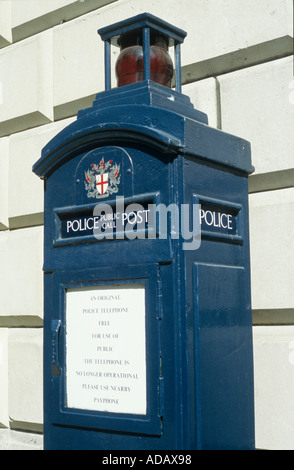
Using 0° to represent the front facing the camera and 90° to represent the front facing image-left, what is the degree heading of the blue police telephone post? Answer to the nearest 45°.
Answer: approximately 45°
